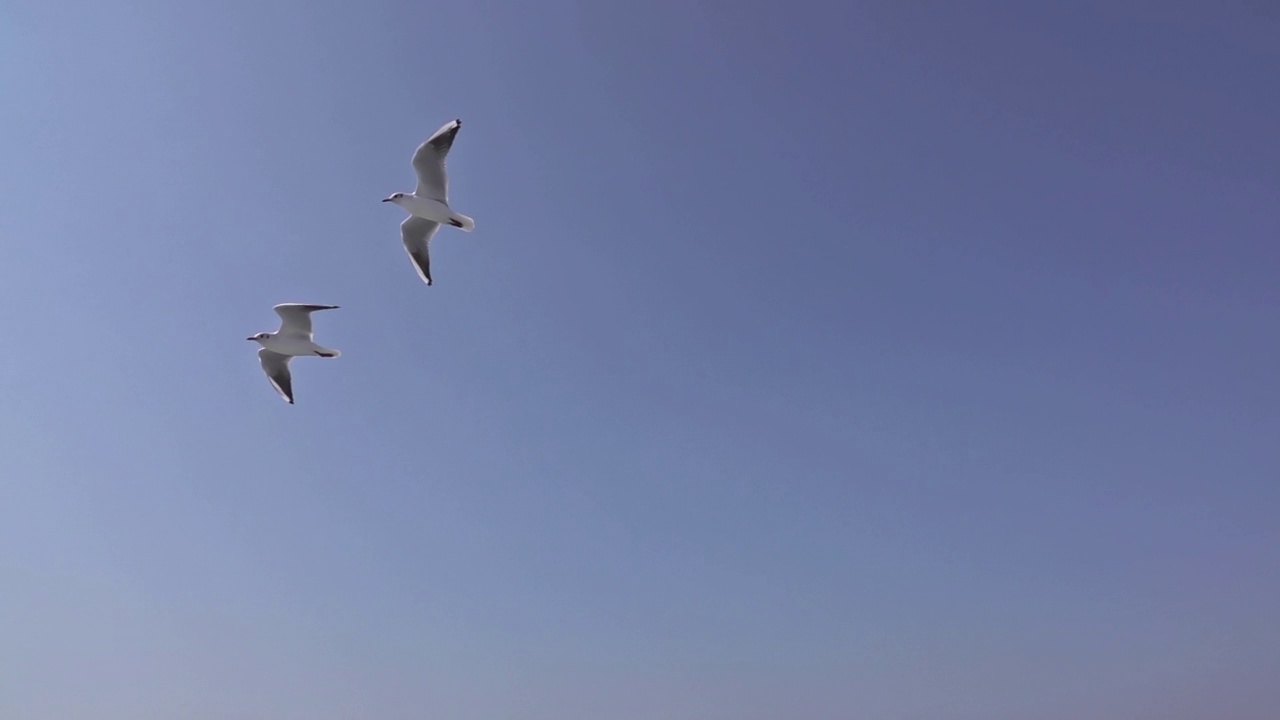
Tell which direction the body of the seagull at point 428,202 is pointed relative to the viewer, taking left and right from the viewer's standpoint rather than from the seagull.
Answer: facing to the left of the viewer

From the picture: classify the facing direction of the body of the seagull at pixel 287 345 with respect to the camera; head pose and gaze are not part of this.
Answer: to the viewer's left

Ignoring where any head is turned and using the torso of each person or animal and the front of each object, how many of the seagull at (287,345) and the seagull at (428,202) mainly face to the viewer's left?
2
